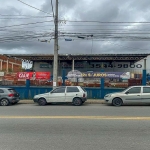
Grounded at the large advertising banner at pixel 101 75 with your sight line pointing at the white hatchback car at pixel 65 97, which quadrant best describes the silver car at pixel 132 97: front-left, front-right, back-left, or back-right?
front-left

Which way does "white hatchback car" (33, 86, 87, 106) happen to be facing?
to the viewer's left

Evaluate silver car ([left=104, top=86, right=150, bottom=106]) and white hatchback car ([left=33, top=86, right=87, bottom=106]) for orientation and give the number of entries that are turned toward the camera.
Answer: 0

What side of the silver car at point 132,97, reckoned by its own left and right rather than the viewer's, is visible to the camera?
left

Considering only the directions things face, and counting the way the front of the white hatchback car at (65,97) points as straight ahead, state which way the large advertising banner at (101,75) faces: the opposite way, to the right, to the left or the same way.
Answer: to the left

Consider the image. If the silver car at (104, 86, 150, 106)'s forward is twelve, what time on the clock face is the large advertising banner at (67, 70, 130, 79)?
The large advertising banner is roughly at 2 o'clock from the silver car.

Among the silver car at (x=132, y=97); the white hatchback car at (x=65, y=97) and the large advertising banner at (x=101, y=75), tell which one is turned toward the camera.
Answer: the large advertising banner

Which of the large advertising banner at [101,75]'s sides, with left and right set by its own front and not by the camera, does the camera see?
front

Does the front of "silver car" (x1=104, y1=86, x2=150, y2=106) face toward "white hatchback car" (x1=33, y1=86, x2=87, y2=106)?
yes

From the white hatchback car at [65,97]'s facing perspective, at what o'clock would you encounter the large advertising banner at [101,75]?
The large advertising banner is roughly at 4 o'clock from the white hatchback car.

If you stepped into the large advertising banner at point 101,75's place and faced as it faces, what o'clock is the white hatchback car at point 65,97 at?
The white hatchback car is roughly at 1 o'clock from the large advertising banner.

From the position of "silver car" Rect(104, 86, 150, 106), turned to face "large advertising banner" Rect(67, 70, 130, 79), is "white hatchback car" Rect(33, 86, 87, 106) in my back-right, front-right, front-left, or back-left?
front-left

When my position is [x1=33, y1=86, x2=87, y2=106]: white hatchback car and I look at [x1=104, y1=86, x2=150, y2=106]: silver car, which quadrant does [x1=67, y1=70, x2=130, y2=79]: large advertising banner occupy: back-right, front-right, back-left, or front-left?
front-left

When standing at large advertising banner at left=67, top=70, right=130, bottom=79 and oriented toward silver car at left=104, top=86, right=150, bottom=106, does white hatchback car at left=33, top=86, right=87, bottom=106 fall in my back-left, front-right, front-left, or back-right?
front-right

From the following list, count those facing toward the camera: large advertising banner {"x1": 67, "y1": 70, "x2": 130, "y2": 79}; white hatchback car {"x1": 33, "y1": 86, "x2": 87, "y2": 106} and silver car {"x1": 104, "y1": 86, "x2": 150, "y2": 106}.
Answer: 1

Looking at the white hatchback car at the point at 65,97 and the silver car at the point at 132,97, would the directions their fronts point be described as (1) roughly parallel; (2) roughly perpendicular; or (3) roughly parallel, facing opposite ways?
roughly parallel

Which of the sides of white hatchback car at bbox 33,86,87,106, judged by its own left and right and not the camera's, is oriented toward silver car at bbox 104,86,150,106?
back

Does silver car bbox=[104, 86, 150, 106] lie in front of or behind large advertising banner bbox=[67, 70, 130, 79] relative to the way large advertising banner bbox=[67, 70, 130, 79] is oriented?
in front
